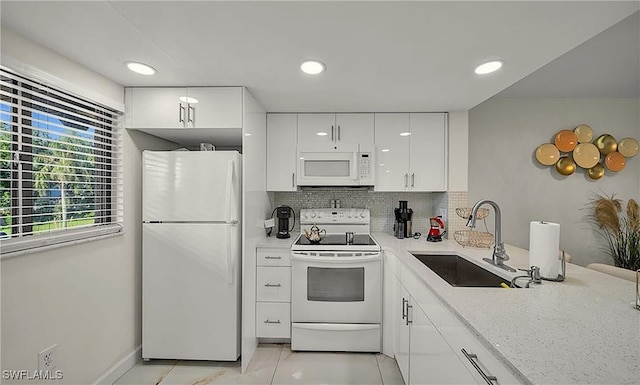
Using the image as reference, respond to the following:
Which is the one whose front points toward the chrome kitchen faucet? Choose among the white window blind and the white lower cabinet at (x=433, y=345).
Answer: the white window blind

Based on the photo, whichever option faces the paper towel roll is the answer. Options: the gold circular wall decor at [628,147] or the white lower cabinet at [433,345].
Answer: the gold circular wall decor

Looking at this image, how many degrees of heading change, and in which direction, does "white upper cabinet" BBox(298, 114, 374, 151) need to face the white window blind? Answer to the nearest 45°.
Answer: approximately 45° to its right

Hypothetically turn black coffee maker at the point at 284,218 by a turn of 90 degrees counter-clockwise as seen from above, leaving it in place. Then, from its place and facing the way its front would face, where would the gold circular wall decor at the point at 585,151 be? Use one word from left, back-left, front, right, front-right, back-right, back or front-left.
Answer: front

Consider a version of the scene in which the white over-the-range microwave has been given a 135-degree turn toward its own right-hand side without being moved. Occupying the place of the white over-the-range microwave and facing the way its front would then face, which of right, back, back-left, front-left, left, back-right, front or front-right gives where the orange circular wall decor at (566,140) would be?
back-right
